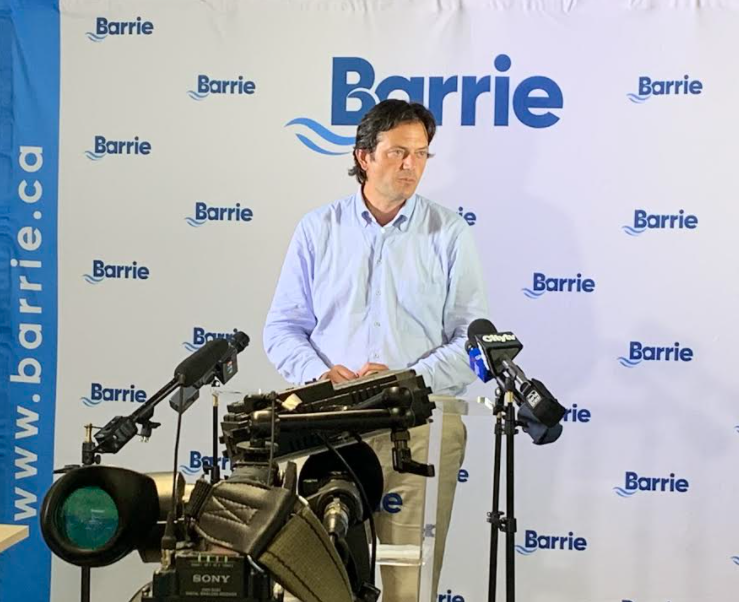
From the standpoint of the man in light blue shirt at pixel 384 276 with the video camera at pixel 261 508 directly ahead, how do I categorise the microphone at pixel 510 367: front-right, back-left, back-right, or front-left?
front-left

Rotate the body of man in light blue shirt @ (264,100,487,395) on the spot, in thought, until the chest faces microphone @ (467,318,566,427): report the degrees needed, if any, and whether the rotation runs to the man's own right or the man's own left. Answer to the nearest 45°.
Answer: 0° — they already face it

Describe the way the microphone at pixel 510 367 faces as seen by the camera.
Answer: facing away from the viewer and to the left of the viewer

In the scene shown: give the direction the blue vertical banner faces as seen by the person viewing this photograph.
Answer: facing the viewer

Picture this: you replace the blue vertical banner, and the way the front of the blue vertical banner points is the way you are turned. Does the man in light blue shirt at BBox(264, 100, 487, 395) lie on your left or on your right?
on your left

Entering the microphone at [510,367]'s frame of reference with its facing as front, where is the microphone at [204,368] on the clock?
the microphone at [204,368] is roughly at 10 o'clock from the microphone at [510,367].

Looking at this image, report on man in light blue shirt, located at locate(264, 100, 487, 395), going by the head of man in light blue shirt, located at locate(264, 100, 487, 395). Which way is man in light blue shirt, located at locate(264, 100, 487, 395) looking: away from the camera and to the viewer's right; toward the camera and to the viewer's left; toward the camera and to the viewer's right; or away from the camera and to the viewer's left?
toward the camera and to the viewer's right

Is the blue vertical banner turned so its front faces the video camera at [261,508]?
yes

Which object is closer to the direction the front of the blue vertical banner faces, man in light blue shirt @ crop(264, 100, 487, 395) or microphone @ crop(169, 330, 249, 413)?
the microphone

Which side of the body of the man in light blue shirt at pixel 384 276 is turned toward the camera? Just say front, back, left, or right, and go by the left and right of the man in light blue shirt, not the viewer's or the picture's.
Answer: front

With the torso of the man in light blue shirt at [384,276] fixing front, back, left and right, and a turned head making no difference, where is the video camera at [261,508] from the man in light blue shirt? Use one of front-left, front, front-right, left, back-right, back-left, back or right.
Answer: front

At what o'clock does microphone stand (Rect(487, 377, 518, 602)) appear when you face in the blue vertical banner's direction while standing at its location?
The microphone stand is roughly at 11 o'clock from the blue vertical banner.

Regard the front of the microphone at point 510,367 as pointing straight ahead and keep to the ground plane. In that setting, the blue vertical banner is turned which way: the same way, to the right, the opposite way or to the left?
the opposite way

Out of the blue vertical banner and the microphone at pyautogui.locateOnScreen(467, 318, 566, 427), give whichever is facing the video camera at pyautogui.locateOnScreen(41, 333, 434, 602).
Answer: the blue vertical banner
